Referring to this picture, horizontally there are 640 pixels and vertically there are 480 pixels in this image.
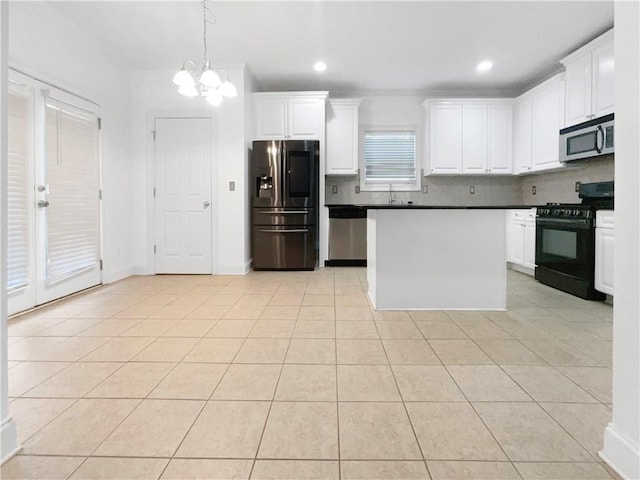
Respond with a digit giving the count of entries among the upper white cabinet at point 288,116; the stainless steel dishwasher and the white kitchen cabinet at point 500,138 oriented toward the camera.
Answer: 3

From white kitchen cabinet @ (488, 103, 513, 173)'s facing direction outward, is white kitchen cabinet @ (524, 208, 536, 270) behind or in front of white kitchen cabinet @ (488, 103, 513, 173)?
in front

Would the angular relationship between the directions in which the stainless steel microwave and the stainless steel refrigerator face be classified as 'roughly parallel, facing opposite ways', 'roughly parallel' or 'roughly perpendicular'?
roughly perpendicular

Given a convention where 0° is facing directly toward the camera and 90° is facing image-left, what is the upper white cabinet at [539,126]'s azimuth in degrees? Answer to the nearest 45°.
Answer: approximately 45°

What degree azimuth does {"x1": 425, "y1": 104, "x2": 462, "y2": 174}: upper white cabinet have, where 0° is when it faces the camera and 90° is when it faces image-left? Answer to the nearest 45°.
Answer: approximately 0°

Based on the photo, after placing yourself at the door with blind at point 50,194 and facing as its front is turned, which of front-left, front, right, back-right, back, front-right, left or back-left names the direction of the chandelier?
front

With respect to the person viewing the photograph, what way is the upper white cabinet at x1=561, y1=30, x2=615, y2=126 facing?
facing the viewer and to the left of the viewer
